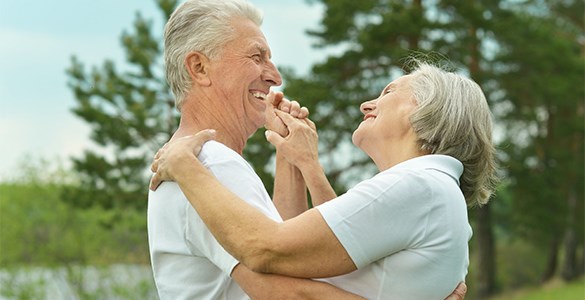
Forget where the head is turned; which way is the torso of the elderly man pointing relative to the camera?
to the viewer's right

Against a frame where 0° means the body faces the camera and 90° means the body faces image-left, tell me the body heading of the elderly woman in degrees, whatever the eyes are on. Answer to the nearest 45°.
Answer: approximately 90°

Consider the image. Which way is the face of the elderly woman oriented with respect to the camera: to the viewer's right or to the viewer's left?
to the viewer's left

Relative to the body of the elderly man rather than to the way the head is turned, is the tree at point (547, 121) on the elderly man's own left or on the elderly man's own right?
on the elderly man's own left

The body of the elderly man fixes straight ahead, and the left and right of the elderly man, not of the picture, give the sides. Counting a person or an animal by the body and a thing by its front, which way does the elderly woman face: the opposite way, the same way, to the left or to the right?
the opposite way

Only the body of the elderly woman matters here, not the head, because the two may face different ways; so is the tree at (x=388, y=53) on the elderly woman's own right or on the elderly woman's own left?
on the elderly woman's own right

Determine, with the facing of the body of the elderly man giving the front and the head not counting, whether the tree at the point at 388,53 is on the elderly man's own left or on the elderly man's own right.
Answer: on the elderly man's own left

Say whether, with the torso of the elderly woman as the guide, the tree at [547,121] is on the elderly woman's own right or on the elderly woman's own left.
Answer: on the elderly woman's own right

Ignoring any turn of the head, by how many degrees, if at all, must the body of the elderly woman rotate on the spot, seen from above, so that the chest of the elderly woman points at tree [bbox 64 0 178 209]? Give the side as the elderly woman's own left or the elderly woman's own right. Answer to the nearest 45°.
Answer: approximately 90° to the elderly woman's own right
